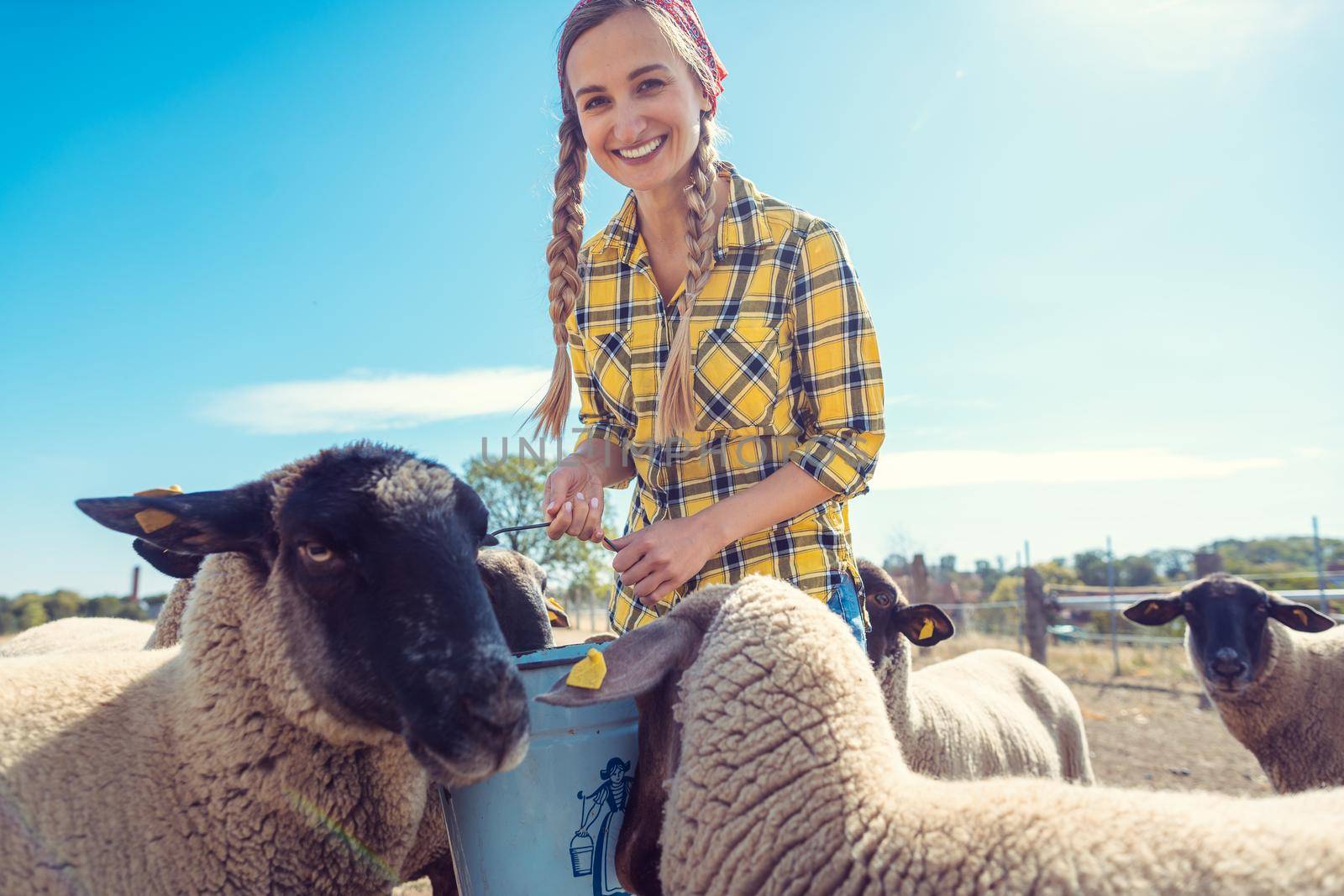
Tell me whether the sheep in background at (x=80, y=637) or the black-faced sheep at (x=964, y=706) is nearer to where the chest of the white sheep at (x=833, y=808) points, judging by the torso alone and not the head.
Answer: the sheep in background

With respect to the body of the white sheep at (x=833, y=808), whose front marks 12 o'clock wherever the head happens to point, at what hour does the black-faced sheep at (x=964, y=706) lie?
The black-faced sheep is roughly at 3 o'clock from the white sheep.

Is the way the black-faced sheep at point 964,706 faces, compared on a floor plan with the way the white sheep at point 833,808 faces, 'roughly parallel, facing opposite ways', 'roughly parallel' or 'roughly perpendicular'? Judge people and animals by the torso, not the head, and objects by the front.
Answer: roughly parallel

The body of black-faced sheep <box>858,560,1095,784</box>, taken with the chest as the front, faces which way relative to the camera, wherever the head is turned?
to the viewer's left

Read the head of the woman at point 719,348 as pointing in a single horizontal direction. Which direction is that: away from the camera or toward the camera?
toward the camera

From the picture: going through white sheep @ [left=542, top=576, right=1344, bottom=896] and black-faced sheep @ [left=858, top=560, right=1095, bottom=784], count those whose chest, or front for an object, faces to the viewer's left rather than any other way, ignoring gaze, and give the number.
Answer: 2

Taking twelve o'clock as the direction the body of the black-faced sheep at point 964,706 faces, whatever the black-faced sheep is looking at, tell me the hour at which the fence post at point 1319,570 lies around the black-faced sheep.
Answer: The fence post is roughly at 4 o'clock from the black-faced sheep.

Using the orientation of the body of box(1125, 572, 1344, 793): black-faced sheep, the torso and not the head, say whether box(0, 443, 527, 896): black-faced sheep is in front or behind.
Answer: in front

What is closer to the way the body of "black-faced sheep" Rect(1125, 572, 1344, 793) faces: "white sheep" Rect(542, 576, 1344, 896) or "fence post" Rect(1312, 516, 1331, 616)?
the white sheep

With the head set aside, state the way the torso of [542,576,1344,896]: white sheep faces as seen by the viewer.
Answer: to the viewer's left

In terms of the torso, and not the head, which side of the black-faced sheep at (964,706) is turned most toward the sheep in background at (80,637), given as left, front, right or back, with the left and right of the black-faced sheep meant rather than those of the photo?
front

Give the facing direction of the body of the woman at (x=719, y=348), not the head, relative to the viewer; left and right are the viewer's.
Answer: facing the viewer and to the left of the viewer
